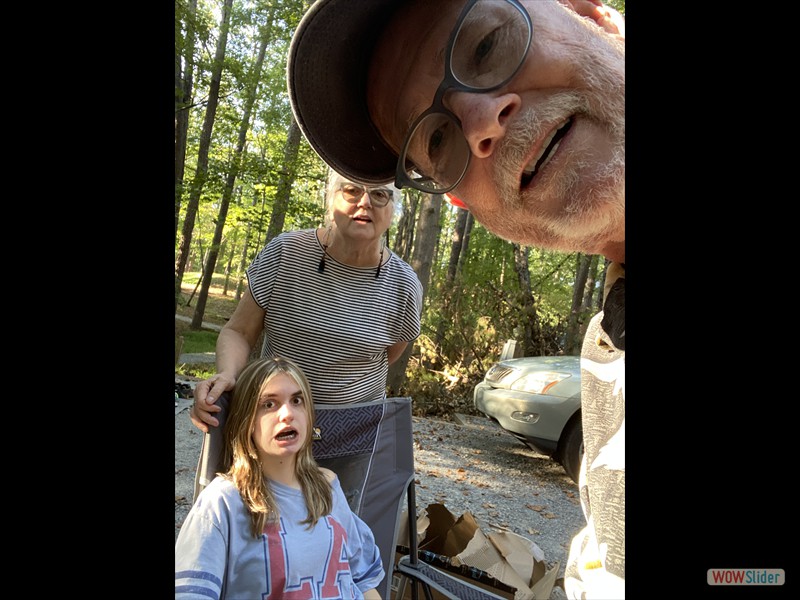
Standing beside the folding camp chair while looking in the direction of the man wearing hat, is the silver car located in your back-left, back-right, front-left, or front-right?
back-left

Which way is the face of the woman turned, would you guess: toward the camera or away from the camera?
toward the camera

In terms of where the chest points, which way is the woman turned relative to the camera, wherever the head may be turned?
toward the camera

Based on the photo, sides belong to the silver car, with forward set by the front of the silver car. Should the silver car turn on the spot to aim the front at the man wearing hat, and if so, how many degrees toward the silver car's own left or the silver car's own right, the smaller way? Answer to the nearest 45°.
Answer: approximately 45° to the silver car's own left

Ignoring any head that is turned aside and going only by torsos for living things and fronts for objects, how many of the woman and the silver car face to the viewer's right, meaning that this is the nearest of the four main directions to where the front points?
0

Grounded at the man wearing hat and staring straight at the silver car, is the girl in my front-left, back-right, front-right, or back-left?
front-left

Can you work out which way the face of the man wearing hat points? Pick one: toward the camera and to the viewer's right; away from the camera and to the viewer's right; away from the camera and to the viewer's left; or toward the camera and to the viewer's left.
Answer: toward the camera and to the viewer's left

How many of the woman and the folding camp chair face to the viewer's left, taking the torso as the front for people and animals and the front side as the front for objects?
0

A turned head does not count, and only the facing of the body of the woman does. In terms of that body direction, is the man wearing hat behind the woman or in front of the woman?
in front

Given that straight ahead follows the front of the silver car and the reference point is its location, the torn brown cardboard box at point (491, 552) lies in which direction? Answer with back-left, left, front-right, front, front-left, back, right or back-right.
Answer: front-left

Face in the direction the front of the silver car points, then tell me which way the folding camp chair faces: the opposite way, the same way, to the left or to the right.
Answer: to the left

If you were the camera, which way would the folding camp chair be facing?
facing the viewer and to the right of the viewer

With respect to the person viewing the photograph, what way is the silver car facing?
facing the viewer and to the left of the viewer
